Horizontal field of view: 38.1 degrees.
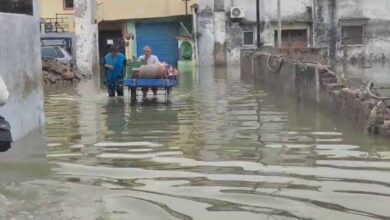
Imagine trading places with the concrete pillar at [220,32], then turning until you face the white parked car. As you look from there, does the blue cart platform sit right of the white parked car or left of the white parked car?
left

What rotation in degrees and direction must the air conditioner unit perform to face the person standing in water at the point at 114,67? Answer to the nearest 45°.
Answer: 0° — it already faces them

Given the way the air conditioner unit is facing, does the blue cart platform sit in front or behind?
in front

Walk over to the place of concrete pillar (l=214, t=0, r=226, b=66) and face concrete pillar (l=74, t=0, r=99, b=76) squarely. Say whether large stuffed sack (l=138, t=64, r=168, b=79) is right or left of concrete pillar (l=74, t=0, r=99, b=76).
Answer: left

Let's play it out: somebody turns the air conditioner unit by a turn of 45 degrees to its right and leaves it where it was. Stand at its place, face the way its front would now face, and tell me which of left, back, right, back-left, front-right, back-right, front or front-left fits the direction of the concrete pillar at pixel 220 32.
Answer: right

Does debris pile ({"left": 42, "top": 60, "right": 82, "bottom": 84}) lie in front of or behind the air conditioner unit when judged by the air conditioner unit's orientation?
in front

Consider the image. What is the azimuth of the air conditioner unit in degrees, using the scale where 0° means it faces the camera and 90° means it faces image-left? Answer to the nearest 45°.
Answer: approximately 0°

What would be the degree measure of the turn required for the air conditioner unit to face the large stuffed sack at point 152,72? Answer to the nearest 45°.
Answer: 0° — it already faces it

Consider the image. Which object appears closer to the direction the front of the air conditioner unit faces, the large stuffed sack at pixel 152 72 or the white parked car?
the large stuffed sack

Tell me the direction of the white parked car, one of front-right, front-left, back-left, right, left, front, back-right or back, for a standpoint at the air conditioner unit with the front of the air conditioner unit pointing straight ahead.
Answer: front-right
